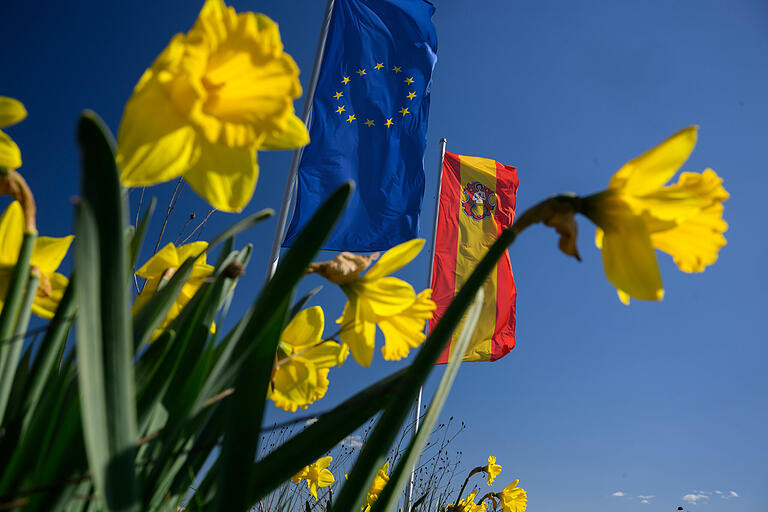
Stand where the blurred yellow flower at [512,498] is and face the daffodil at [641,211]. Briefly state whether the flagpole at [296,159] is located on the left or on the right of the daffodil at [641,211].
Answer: right

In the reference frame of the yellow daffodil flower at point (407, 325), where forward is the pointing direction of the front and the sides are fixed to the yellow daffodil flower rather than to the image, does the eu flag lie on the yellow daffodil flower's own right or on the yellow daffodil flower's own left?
on the yellow daffodil flower's own left

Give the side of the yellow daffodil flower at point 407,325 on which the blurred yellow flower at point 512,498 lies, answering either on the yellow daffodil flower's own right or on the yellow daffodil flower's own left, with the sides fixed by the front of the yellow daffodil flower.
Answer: on the yellow daffodil flower's own left

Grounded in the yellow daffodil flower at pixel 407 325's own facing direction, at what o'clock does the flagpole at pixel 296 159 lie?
The flagpole is roughly at 8 o'clock from the yellow daffodil flower.

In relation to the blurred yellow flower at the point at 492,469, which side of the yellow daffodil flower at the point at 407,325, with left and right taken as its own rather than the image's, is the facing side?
left

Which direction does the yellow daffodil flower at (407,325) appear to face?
to the viewer's right
